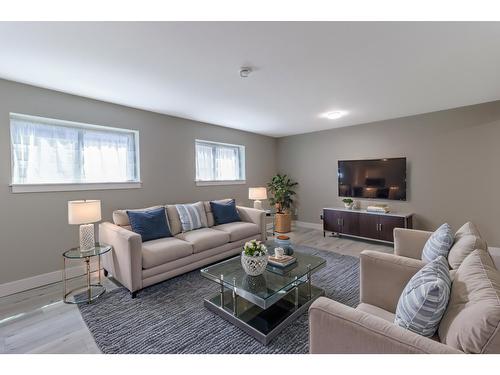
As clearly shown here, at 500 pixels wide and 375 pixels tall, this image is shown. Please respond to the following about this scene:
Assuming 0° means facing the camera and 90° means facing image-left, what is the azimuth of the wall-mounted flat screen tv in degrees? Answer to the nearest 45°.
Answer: approximately 45°

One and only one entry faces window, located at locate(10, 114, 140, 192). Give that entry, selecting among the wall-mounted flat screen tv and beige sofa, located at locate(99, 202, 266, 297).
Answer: the wall-mounted flat screen tv

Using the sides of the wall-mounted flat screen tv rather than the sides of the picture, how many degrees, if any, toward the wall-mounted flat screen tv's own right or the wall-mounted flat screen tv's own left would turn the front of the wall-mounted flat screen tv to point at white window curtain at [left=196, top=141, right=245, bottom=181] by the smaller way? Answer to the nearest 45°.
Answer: approximately 45° to the wall-mounted flat screen tv's own right

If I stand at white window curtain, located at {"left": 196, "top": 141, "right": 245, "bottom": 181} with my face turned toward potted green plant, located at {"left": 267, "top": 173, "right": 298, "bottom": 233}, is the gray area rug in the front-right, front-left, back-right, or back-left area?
back-right

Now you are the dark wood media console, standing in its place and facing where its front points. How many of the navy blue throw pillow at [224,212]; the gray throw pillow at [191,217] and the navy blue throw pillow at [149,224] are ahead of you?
3

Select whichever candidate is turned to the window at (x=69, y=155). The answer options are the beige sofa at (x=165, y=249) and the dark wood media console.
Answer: the dark wood media console

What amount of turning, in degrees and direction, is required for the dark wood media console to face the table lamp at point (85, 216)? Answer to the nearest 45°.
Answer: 0° — it already faces it

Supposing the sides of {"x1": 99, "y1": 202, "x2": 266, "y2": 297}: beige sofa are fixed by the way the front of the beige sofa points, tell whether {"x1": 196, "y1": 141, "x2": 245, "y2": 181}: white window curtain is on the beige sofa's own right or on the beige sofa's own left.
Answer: on the beige sofa's own left

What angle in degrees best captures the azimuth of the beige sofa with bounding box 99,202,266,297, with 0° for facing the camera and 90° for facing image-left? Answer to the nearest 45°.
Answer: approximately 315°

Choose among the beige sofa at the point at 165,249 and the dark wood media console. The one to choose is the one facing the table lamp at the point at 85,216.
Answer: the dark wood media console
